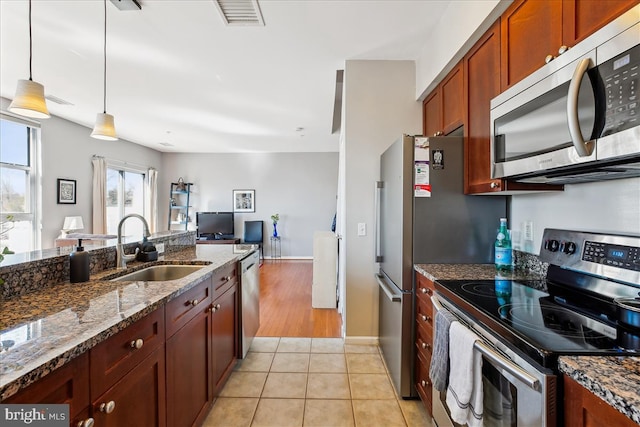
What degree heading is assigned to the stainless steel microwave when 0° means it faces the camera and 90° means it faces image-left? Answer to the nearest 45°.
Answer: approximately 45°

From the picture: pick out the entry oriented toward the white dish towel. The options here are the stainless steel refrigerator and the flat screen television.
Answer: the flat screen television

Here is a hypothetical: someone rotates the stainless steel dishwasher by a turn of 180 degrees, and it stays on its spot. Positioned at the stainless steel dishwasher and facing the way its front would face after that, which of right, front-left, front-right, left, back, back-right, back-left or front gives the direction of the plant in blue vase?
right

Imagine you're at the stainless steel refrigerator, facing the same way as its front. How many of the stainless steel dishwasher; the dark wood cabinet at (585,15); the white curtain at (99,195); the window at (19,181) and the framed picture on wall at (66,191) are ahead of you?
4

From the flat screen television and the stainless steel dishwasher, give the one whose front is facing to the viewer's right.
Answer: the stainless steel dishwasher

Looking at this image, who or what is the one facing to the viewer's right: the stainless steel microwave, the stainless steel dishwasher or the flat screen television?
the stainless steel dishwasher

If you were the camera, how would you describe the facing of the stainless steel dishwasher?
facing to the right of the viewer

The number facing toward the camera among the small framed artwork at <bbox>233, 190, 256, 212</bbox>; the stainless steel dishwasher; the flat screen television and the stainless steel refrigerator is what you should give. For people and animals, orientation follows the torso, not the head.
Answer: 2

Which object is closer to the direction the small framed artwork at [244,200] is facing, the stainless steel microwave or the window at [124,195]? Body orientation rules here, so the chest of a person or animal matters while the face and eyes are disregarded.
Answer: the stainless steel microwave

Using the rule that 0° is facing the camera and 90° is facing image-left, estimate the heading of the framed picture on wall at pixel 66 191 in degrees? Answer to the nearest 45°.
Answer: approximately 315°

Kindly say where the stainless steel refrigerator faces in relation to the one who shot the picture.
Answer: facing to the left of the viewer

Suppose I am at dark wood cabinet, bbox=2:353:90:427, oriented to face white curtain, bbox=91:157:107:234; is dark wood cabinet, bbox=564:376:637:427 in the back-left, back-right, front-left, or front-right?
back-right

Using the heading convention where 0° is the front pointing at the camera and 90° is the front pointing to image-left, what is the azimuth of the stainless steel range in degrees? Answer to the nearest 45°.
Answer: approximately 45°

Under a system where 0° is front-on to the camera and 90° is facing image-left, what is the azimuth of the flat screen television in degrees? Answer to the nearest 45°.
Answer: approximately 0°

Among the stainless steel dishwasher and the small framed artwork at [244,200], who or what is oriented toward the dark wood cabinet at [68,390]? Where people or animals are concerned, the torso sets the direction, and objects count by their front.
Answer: the small framed artwork
